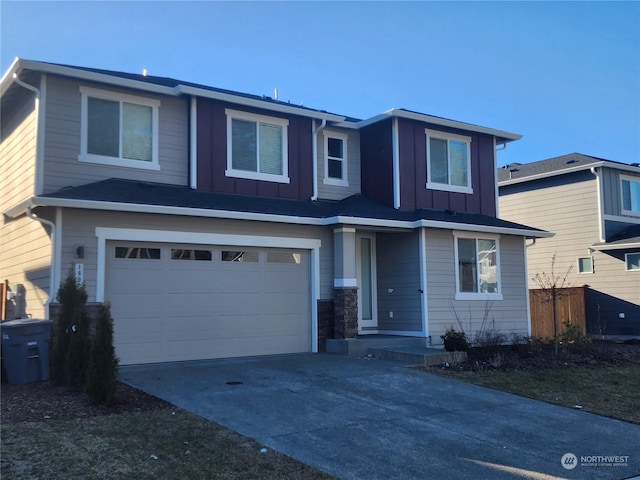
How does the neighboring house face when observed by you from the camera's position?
facing the viewer and to the right of the viewer

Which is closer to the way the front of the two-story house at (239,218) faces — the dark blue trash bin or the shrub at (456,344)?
the shrub

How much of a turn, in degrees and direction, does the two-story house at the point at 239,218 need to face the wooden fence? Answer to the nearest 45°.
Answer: approximately 90° to its left

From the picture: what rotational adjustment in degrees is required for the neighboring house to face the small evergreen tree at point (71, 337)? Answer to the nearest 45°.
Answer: approximately 90° to its right

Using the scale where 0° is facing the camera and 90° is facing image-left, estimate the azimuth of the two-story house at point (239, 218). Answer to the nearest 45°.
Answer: approximately 315°

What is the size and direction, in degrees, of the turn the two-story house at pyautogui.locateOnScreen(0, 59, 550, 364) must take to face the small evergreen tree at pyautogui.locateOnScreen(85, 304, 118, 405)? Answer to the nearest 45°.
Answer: approximately 45° to its right

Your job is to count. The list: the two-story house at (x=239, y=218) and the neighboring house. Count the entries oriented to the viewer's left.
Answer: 0

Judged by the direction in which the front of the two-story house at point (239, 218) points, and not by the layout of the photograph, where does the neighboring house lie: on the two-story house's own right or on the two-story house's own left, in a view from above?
on the two-story house's own left

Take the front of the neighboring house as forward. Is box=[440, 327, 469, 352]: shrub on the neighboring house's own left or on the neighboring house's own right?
on the neighboring house's own right

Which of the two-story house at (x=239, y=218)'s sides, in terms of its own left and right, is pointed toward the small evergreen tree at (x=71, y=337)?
right
